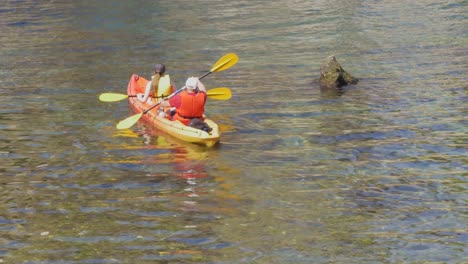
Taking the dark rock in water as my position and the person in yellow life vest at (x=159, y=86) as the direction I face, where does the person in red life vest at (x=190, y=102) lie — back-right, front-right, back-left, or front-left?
front-left

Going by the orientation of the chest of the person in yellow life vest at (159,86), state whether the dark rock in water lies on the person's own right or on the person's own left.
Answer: on the person's own right

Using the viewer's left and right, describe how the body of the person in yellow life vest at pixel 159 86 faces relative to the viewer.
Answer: facing away from the viewer and to the left of the viewer

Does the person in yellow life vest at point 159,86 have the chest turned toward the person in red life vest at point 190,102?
no
